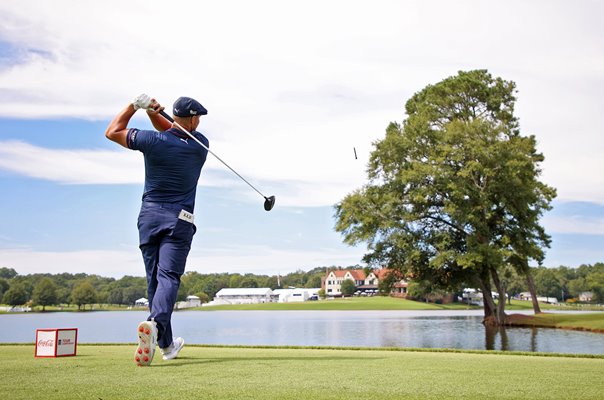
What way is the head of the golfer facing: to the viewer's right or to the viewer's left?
to the viewer's right

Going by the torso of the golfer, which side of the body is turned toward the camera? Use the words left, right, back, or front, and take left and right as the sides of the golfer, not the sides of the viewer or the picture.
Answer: back
